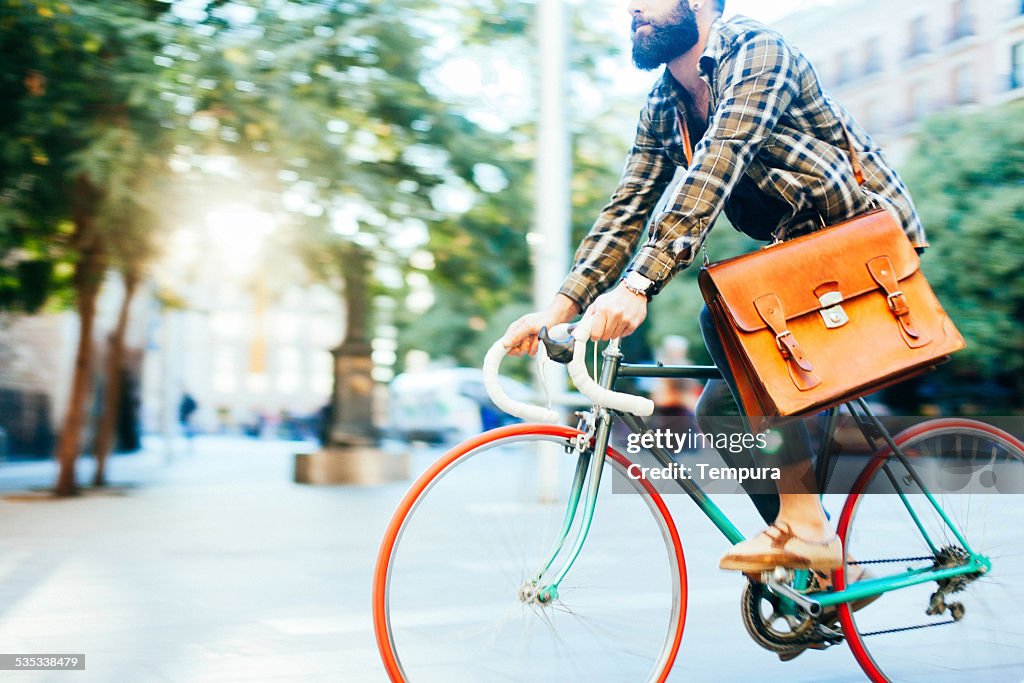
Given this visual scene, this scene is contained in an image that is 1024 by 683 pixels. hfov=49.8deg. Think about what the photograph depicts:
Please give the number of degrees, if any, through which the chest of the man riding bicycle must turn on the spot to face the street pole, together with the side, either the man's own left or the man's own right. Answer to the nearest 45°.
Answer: approximately 90° to the man's own right

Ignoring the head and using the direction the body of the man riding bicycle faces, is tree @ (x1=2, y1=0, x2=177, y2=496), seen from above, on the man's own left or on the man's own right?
on the man's own right

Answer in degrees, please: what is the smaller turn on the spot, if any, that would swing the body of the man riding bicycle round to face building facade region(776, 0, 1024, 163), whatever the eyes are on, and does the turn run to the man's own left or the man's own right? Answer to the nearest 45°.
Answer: approximately 90° to the man's own right

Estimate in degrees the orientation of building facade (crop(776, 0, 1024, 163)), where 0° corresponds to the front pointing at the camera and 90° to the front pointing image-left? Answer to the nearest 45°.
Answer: approximately 45°

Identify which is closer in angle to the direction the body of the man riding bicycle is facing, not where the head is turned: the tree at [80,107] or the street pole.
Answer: the tree

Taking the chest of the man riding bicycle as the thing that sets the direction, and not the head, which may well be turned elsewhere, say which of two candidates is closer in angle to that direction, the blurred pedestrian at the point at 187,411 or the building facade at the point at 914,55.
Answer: the blurred pedestrian

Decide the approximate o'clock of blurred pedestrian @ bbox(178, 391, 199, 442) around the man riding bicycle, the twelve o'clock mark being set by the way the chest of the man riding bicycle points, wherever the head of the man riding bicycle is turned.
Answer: The blurred pedestrian is roughly at 2 o'clock from the man riding bicycle.

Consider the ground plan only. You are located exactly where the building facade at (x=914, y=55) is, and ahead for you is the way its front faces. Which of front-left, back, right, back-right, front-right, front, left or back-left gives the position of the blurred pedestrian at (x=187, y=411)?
front-right

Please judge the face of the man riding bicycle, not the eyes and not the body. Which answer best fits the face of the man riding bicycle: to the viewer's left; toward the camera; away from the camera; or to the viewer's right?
to the viewer's left

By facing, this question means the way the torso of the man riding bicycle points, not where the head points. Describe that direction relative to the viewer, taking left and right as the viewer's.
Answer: facing to the left of the viewer

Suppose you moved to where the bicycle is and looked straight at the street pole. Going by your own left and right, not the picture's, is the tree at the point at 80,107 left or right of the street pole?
left

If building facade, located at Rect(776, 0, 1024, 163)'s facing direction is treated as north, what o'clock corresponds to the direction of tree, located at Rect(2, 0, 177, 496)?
The tree is roughly at 11 o'clock from the building facade.
